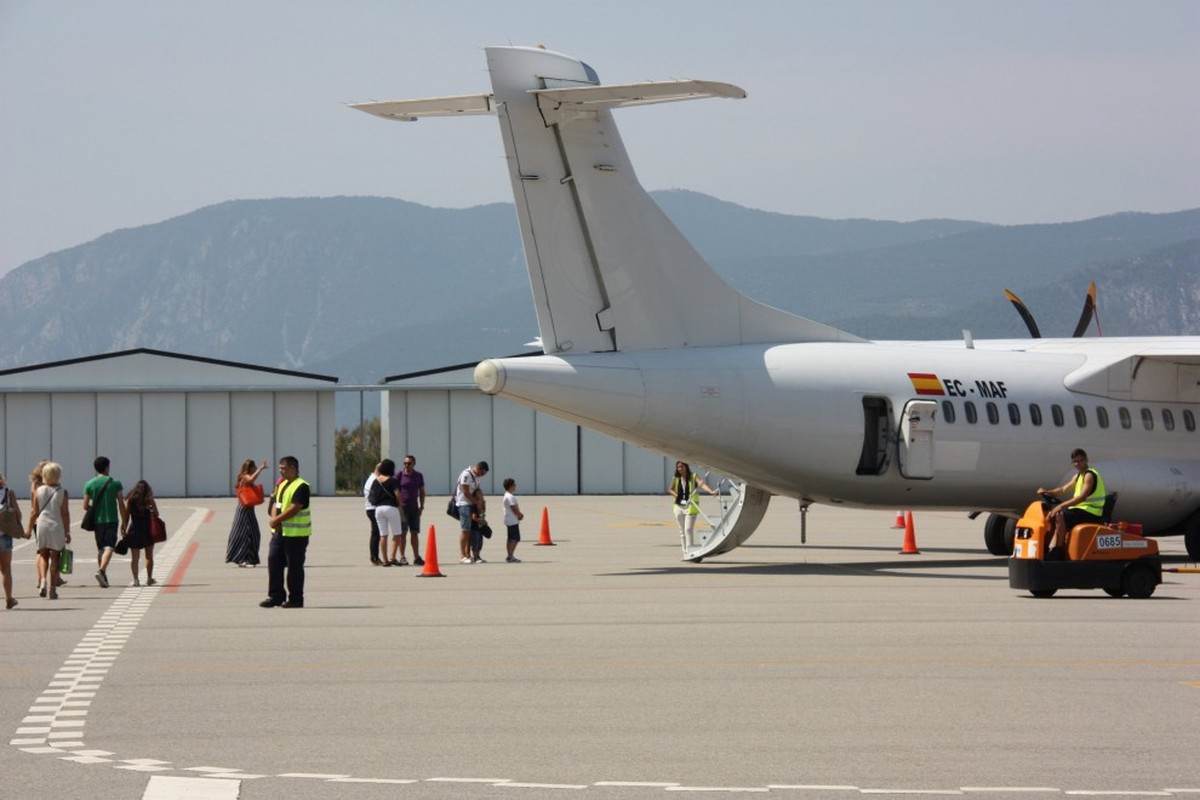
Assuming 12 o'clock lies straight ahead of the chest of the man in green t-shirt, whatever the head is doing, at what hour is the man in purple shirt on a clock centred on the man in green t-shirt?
The man in purple shirt is roughly at 2 o'clock from the man in green t-shirt.

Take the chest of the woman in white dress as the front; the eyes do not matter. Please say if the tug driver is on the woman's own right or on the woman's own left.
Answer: on the woman's own right

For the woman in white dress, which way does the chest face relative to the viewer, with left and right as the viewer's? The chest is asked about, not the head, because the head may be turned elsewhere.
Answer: facing away from the viewer

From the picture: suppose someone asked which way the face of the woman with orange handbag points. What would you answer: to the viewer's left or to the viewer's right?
to the viewer's right

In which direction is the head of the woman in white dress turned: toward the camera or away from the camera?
away from the camera

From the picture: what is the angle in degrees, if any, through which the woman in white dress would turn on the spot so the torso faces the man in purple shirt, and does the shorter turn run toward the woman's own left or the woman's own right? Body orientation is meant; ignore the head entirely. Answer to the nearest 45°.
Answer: approximately 45° to the woman's own right

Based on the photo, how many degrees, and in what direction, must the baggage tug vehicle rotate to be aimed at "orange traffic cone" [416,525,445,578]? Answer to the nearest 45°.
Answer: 0° — it already faces it

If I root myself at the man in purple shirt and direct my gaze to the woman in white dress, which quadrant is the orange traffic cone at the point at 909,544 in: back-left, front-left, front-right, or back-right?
back-left

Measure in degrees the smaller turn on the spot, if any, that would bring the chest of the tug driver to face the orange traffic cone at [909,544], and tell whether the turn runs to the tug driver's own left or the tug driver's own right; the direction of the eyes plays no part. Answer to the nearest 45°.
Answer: approximately 90° to the tug driver's own right

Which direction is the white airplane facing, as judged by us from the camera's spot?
facing away from the viewer and to the right of the viewer

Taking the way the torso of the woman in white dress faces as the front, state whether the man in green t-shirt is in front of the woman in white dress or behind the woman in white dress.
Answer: in front

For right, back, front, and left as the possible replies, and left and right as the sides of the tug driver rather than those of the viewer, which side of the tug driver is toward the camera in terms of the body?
left

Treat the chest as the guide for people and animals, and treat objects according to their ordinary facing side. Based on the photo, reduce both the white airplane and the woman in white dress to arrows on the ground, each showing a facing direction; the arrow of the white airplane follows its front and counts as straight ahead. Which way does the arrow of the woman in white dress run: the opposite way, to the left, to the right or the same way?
to the left

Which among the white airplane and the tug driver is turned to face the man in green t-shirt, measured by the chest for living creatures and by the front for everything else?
the tug driver

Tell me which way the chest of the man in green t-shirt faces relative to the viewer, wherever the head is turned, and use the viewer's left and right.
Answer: facing away from the viewer

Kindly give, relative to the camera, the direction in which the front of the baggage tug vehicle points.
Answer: facing to the left of the viewer
